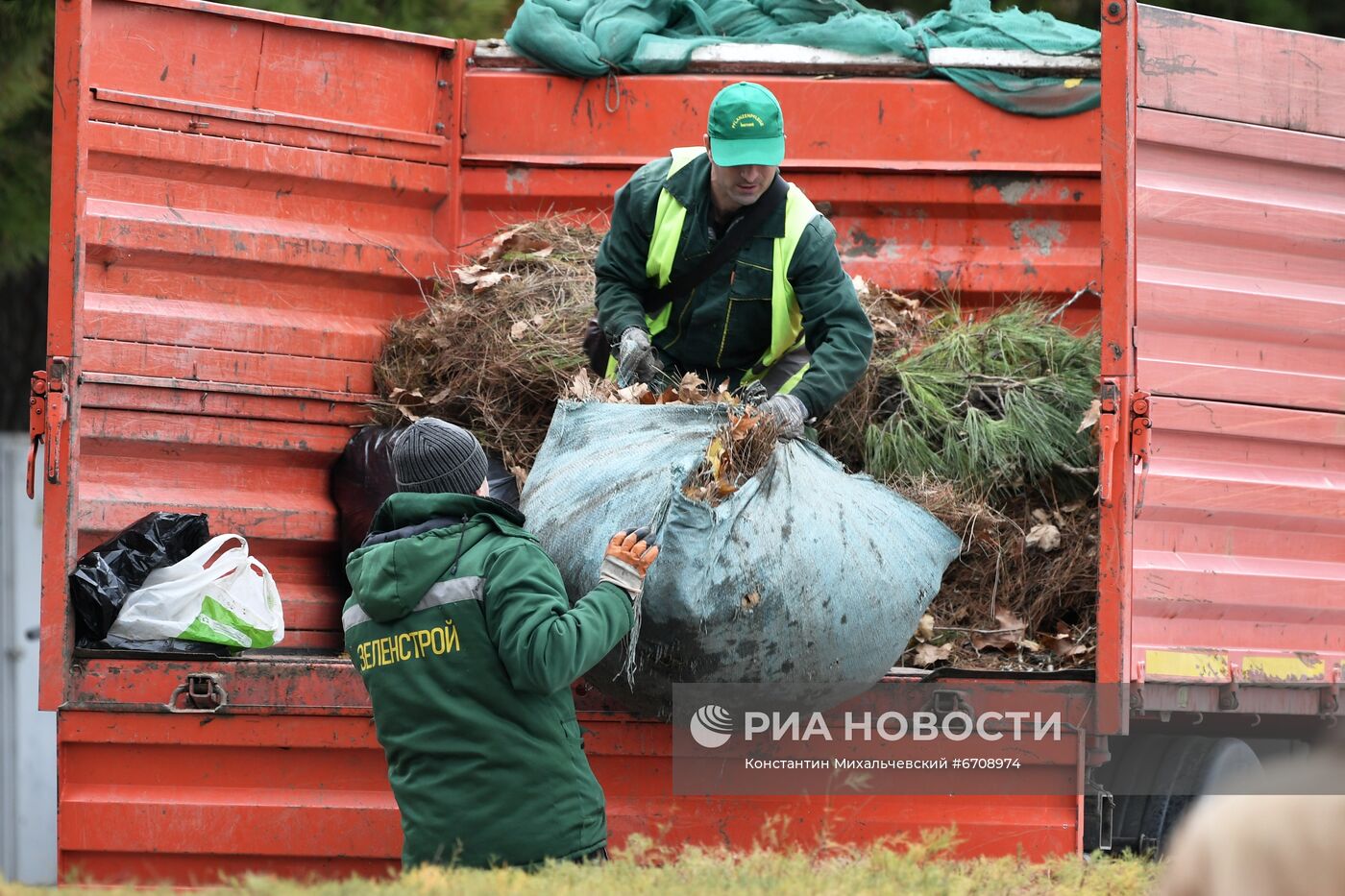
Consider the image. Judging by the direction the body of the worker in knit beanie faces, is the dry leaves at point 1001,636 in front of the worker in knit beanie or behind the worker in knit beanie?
in front

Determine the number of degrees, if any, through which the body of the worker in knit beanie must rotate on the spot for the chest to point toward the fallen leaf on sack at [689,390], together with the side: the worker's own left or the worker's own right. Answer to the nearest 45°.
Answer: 0° — they already face it

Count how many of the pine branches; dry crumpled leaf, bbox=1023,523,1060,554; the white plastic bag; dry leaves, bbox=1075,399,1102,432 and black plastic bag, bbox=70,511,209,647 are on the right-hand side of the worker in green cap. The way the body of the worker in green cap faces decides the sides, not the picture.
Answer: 2

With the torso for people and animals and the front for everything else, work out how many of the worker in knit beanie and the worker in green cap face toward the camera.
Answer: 1

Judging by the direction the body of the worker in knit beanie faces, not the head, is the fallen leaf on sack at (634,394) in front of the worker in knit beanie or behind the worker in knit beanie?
in front

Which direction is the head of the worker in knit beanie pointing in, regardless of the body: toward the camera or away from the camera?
away from the camera

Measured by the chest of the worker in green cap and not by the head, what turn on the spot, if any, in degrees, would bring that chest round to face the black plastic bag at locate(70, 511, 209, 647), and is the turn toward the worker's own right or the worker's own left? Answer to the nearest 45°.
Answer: approximately 90° to the worker's own right

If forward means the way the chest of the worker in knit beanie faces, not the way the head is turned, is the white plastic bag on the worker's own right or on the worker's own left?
on the worker's own left

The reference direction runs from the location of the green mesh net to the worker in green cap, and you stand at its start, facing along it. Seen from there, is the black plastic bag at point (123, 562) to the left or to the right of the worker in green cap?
right

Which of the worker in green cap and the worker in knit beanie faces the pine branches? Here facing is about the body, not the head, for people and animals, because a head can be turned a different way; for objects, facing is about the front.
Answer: the worker in knit beanie

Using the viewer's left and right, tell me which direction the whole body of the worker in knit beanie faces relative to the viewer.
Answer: facing away from the viewer and to the right of the viewer

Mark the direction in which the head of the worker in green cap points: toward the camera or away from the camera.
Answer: toward the camera

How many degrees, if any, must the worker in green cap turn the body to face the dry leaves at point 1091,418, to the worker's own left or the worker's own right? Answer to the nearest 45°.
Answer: approximately 90° to the worker's own left

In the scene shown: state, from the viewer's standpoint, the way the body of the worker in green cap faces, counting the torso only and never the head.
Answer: toward the camera

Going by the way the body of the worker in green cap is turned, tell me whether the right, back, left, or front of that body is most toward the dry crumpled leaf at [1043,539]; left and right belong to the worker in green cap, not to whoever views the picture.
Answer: left

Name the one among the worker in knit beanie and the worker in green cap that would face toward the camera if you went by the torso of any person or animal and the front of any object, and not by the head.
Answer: the worker in green cap
